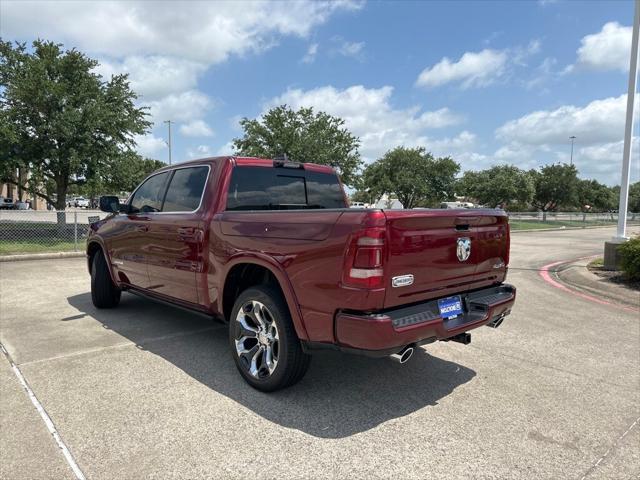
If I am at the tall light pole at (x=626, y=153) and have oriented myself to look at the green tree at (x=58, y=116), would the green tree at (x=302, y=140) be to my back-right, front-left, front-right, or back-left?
front-right

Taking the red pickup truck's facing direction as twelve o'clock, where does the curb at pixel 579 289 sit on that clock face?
The curb is roughly at 3 o'clock from the red pickup truck.

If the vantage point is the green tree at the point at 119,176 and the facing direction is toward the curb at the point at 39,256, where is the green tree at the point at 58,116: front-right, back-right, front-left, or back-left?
front-right

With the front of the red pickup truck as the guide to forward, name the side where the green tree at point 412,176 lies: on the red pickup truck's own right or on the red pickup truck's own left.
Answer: on the red pickup truck's own right

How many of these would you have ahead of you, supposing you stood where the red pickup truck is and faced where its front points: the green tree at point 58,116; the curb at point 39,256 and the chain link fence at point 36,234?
3

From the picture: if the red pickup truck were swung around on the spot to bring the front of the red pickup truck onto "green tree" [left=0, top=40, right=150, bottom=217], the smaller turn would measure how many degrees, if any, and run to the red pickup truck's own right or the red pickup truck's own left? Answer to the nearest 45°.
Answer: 0° — it already faces it

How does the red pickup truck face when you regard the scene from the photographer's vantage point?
facing away from the viewer and to the left of the viewer

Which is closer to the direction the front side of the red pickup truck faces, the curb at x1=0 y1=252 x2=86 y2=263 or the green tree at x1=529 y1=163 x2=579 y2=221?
the curb

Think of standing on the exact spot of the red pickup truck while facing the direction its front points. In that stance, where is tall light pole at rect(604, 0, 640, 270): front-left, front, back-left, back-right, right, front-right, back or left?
right

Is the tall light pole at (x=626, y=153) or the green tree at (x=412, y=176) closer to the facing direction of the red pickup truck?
the green tree

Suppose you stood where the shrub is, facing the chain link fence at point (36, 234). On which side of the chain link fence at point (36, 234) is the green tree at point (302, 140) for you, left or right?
right

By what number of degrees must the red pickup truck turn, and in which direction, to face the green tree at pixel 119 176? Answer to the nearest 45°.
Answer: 0° — it already faces it

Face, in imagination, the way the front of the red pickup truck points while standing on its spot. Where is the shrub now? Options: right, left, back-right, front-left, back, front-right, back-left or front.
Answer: right

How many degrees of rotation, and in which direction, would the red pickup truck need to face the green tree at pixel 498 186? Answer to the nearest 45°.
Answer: approximately 90° to its right

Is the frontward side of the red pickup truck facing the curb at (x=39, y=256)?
yes
